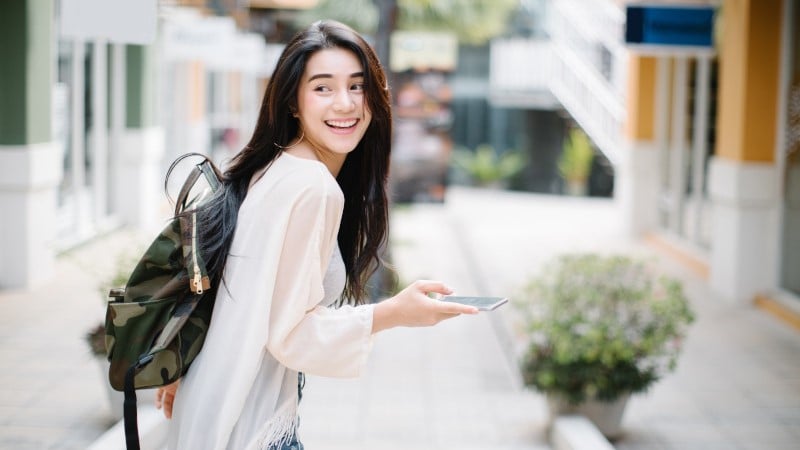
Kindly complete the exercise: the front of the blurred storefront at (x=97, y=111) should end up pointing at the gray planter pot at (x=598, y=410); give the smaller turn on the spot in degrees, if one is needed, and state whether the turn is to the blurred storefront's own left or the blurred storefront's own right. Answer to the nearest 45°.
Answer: approximately 45° to the blurred storefront's own right

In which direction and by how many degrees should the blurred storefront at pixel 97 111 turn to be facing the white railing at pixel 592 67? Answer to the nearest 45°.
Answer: approximately 90° to its left

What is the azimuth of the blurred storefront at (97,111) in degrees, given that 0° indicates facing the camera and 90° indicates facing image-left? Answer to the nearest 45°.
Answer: approximately 315°

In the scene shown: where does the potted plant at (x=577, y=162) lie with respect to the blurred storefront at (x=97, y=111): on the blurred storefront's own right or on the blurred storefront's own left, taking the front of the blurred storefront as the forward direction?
on the blurred storefront's own left

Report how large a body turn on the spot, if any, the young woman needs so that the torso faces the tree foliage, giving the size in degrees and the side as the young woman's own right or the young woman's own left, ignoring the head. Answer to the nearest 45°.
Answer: approximately 90° to the young woman's own left

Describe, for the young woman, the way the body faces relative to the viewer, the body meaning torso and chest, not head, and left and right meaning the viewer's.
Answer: facing to the right of the viewer

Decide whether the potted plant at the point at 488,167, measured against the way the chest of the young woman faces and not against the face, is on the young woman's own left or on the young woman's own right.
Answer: on the young woman's own left

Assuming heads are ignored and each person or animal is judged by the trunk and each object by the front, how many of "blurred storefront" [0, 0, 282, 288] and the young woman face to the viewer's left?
0

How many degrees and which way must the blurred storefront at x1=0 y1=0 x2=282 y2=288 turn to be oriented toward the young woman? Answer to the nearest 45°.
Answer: approximately 45° to its right

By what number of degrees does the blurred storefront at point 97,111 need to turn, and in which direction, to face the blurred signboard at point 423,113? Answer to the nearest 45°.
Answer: approximately 90° to its left

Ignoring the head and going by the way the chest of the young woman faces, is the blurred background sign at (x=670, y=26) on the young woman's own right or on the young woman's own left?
on the young woman's own left

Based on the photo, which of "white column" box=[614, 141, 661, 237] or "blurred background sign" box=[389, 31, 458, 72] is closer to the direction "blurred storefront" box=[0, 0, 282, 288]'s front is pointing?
the white column

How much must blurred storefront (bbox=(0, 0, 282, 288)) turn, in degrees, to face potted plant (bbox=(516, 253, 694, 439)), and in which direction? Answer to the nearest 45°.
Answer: approximately 45° to its right
